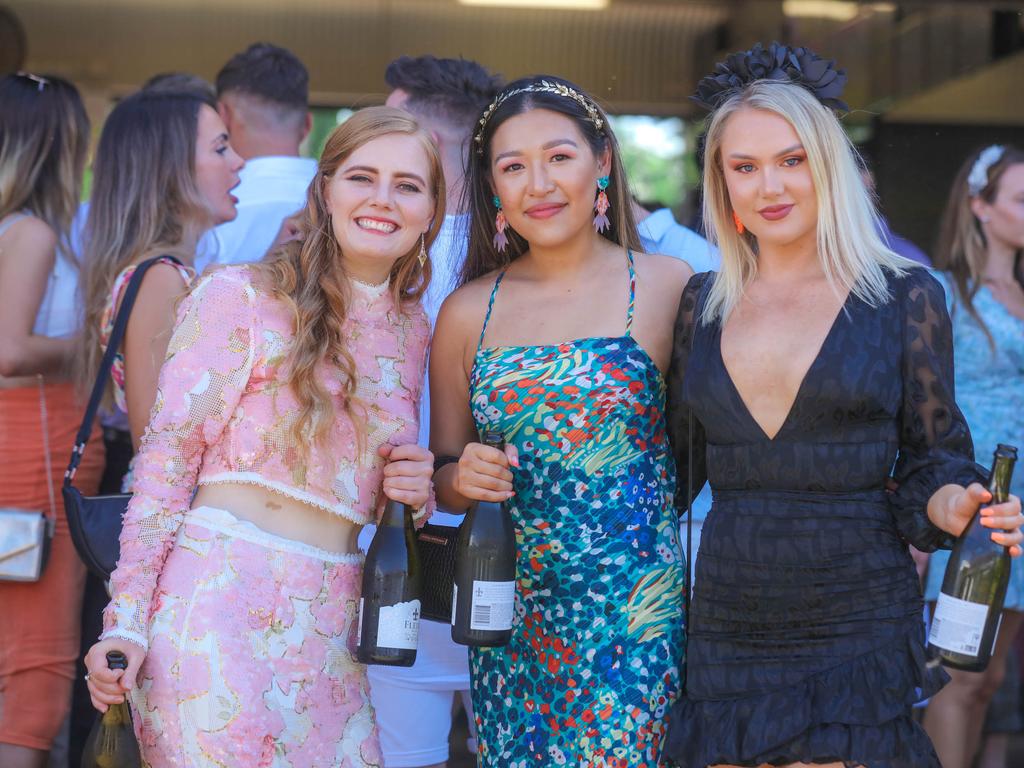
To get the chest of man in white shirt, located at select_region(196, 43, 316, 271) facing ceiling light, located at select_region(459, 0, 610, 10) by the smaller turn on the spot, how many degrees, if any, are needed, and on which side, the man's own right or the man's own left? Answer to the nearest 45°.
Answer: approximately 45° to the man's own right

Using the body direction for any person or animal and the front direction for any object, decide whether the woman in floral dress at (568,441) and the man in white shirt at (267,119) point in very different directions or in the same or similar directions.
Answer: very different directions

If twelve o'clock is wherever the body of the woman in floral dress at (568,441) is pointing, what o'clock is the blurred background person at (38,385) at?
The blurred background person is roughly at 4 o'clock from the woman in floral dress.

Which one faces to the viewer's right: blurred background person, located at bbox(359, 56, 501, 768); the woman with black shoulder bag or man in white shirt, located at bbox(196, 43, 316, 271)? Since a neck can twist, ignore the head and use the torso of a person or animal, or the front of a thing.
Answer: the woman with black shoulder bag

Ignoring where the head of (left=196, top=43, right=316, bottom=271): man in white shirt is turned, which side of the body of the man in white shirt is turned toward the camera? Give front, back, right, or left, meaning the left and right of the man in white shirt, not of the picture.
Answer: back

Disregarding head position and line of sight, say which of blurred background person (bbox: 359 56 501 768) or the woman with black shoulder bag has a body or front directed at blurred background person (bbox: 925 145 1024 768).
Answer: the woman with black shoulder bag

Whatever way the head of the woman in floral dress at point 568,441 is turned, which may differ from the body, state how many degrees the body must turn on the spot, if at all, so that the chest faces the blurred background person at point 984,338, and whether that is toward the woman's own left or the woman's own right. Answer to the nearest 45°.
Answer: approximately 135° to the woman's own left

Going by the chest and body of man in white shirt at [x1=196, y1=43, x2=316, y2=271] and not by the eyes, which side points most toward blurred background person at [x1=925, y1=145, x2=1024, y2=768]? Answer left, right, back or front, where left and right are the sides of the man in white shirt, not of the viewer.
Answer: right

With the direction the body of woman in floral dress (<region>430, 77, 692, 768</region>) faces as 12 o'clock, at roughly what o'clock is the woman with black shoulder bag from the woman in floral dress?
The woman with black shoulder bag is roughly at 4 o'clock from the woman in floral dress.

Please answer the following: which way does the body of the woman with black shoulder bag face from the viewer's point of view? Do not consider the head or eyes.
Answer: to the viewer's right

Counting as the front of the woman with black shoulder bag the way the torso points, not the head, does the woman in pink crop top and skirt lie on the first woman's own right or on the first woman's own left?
on the first woman's own right
